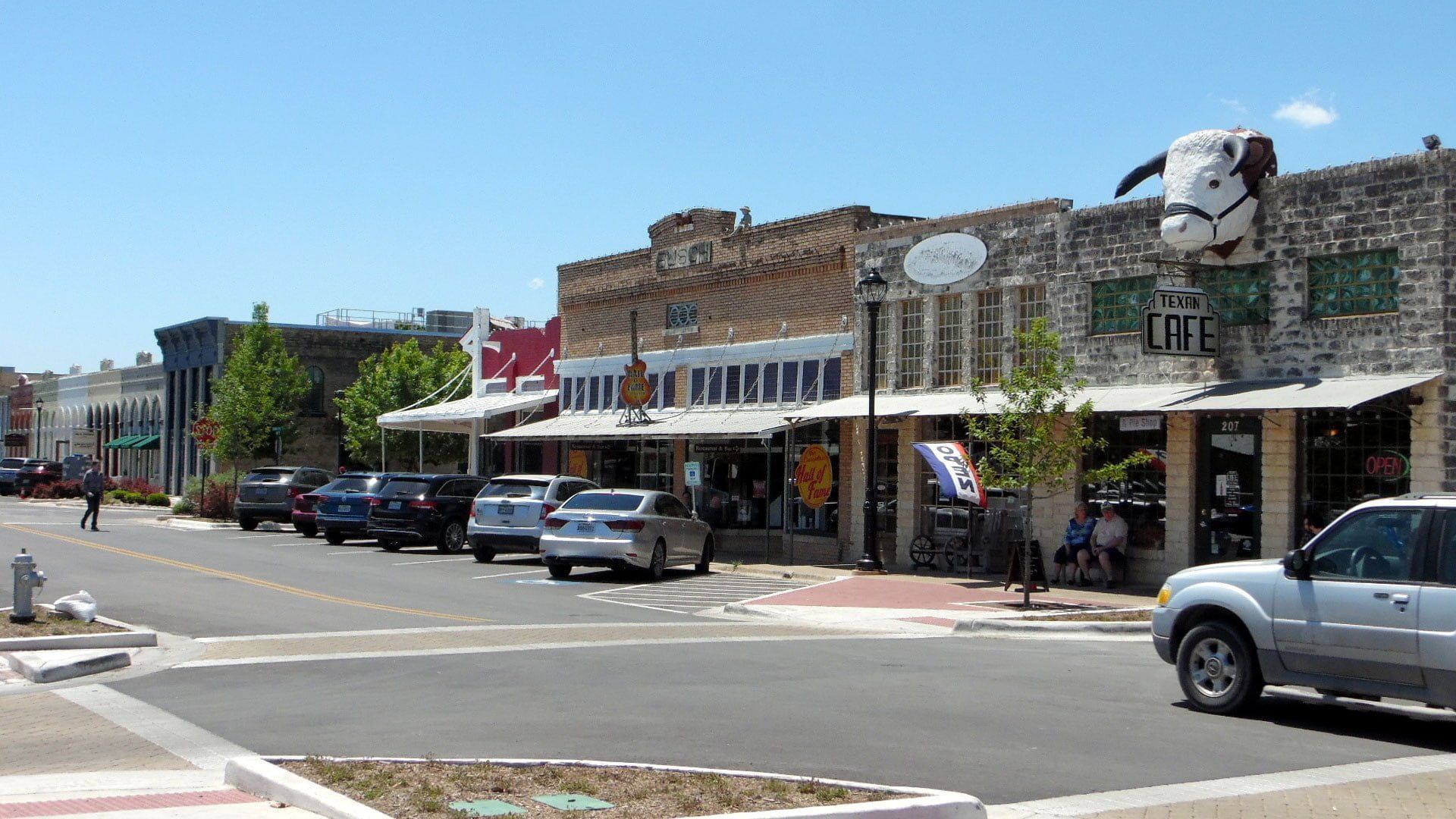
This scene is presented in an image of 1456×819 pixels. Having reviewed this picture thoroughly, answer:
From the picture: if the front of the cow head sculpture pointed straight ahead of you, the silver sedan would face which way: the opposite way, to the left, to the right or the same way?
the opposite way

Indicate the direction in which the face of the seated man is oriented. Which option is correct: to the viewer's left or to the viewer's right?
to the viewer's left

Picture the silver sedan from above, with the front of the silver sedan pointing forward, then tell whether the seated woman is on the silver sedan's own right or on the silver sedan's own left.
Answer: on the silver sedan's own right

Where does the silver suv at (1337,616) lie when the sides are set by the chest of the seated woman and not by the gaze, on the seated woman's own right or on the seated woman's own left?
on the seated woman's own left

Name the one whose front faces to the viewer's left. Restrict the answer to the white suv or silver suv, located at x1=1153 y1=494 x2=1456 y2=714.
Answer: the silver suv

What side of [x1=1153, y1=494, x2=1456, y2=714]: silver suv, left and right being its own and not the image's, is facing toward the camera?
left

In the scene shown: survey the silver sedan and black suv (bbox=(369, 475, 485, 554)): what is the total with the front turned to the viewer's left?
0

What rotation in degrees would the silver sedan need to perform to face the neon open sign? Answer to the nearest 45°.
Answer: approximately 90° to its right

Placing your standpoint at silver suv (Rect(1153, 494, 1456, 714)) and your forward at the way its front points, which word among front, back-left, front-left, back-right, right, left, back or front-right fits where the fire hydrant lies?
front

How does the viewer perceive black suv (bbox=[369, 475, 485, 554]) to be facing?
facing away from the viewer and to the right of the viewer

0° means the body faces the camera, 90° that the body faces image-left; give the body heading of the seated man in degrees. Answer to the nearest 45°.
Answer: approximately 45°

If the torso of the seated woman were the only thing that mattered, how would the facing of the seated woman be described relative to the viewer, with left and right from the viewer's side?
facing the viewer and to the left of the viewer

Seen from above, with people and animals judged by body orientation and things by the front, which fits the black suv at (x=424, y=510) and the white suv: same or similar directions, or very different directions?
same or similar directions

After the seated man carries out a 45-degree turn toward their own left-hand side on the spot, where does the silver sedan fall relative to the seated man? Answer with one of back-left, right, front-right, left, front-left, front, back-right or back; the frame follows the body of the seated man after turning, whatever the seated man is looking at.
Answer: right

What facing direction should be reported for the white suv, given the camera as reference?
facing away from the viewer and to the right of the viewer

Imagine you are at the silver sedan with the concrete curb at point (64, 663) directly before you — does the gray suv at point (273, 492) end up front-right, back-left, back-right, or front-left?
back-right
